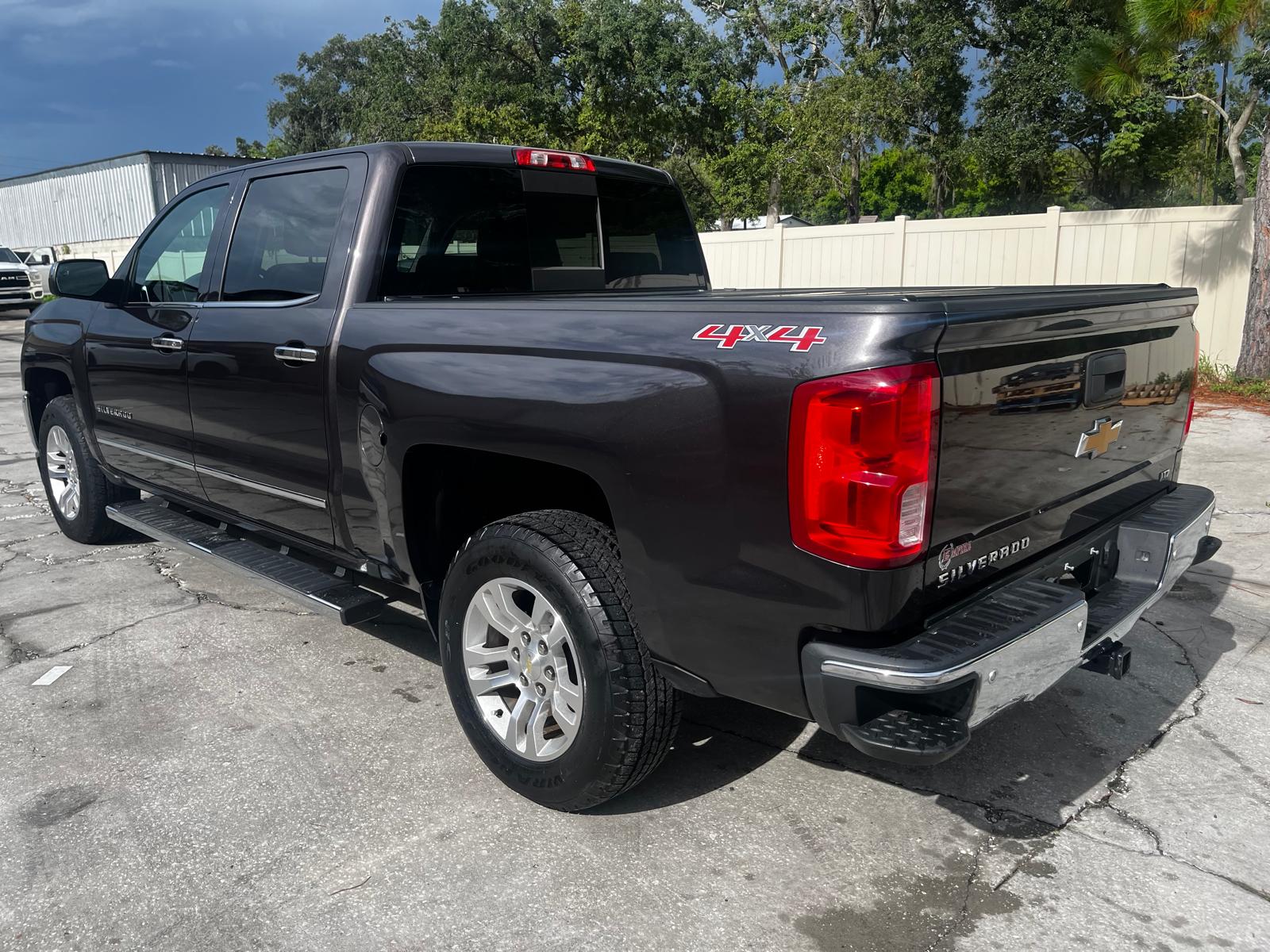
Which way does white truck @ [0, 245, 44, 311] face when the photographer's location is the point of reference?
facing the viewer and to the right of the viewer

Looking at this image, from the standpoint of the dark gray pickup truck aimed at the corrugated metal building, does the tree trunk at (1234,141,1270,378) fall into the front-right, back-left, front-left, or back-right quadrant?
front-right

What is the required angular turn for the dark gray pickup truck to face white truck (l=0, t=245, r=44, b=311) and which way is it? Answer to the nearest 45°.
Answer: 0° — it already faces it

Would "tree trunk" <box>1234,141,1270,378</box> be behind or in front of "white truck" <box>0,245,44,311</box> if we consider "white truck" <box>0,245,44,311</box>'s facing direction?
in front

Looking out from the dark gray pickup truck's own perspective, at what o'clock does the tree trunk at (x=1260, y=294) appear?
The tree trunk is roughly at 3 o'clock from the dark gray pickup truck.

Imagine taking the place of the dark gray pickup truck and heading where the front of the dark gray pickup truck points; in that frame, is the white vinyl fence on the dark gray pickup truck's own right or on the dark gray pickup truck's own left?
on the dark gray pickup truck's own right

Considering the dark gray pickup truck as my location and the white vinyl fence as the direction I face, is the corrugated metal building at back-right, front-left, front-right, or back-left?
front-left

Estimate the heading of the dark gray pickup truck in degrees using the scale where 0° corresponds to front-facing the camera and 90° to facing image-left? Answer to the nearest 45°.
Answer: approximately 135°

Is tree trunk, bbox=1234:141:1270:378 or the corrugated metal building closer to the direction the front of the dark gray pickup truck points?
the corrugated metal building

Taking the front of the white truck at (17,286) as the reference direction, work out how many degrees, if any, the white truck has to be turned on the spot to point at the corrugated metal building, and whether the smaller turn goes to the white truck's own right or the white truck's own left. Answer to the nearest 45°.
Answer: approximately 135° to the white truck's own left

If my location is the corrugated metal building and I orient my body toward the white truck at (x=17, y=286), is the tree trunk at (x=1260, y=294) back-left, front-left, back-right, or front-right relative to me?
front-left

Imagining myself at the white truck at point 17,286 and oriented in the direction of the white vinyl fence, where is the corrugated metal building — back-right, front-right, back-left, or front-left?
back-left
